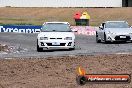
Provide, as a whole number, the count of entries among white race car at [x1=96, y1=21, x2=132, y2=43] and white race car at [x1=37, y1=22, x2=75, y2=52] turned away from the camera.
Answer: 0

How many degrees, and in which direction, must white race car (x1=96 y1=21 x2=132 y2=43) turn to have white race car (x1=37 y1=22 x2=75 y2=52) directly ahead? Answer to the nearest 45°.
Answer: approximately 90° to its right

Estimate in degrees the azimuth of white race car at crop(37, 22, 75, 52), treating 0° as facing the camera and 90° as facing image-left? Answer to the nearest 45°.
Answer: approximately 0°

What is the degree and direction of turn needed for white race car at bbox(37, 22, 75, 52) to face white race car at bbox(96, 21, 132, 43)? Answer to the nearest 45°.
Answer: approximately 135° to its left
